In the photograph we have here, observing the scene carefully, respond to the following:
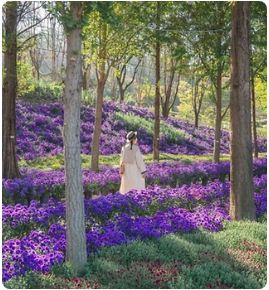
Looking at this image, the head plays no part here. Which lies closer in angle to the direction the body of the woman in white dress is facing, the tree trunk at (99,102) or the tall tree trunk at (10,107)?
the tree trunk

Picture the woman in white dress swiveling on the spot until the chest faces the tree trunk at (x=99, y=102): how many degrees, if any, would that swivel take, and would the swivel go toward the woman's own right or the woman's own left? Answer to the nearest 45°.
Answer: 0° — they already face it

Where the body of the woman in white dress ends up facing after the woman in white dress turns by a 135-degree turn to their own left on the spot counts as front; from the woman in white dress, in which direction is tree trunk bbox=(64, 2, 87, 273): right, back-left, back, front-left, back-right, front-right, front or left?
front-left

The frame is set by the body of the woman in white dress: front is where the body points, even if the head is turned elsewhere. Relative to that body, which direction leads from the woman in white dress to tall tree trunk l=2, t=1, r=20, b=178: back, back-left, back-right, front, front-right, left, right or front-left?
left

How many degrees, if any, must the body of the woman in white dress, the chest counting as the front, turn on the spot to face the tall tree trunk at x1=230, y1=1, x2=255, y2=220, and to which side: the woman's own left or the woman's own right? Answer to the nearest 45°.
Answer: approximately 135° to the woman's own right

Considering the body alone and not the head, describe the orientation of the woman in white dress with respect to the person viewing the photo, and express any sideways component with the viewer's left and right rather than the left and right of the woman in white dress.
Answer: facing away from the viewer

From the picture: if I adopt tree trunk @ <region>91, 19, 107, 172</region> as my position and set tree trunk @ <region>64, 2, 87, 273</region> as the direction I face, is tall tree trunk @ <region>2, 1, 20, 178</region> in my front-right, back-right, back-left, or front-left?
front-right
